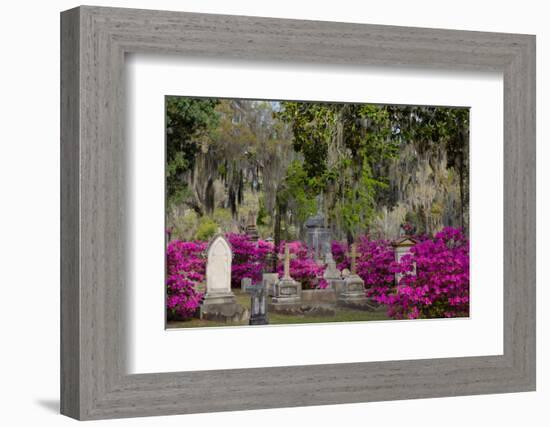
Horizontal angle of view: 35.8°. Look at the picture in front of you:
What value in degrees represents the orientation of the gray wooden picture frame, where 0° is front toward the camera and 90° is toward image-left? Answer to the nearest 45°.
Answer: approximately 315°
